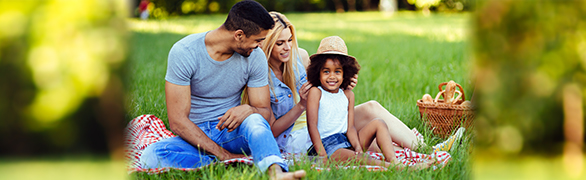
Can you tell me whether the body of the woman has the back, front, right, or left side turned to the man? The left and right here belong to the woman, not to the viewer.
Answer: right

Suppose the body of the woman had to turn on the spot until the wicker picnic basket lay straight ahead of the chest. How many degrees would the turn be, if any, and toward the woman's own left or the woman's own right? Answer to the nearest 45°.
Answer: approximately 45° to the woman's own left

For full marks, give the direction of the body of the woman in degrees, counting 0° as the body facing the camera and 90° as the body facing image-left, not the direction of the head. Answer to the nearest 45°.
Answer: approximately 315°

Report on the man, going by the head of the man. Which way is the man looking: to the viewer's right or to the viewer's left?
to the viewer's right
